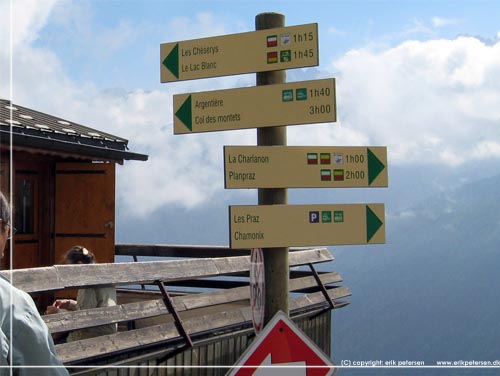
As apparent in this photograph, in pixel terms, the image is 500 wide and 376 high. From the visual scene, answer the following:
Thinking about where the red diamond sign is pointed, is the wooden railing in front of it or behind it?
behind

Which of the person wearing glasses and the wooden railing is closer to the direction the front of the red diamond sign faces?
the person wearing glasses

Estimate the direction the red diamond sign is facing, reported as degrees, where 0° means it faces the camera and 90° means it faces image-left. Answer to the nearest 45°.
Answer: approximately 0°

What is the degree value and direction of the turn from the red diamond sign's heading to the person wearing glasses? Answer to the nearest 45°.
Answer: approximately 45° to its right
